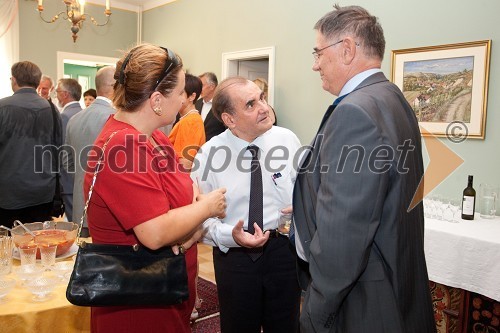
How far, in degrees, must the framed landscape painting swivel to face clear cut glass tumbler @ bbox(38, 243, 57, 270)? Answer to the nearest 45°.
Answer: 0° — it already faces it

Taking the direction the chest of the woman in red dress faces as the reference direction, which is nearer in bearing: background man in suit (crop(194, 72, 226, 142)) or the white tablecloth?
the white tablecloth

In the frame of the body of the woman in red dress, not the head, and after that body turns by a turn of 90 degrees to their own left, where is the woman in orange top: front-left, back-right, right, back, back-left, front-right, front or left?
front

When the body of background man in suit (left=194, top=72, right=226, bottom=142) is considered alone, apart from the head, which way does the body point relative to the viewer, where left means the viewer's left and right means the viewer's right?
facing the viewer and to the left of the viewer

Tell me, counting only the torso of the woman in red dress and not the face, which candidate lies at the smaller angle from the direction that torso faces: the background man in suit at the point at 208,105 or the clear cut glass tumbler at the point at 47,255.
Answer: the background man in suit

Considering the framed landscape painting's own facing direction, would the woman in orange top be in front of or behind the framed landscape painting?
in front

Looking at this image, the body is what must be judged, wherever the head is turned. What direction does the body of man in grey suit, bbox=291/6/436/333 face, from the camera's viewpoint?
to the viewer's left

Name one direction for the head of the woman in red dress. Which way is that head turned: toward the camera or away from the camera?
away from the camera

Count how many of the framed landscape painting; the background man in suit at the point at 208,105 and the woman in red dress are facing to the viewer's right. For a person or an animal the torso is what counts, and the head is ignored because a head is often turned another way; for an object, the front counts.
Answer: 1

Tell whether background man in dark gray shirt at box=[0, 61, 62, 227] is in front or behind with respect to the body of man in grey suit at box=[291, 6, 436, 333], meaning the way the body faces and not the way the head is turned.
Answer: in front

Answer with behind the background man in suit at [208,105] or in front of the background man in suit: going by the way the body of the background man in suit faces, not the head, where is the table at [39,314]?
in front

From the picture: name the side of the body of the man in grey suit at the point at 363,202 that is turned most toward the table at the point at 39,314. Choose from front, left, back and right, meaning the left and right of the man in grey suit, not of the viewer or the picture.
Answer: front

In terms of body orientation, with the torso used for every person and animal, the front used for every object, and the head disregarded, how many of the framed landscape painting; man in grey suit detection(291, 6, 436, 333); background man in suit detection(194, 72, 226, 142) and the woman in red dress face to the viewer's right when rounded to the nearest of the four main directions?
1

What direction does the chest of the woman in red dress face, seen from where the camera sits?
to the viewer's right

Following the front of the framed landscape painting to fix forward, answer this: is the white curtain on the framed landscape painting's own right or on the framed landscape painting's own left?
on the framed landscape painting's own right
